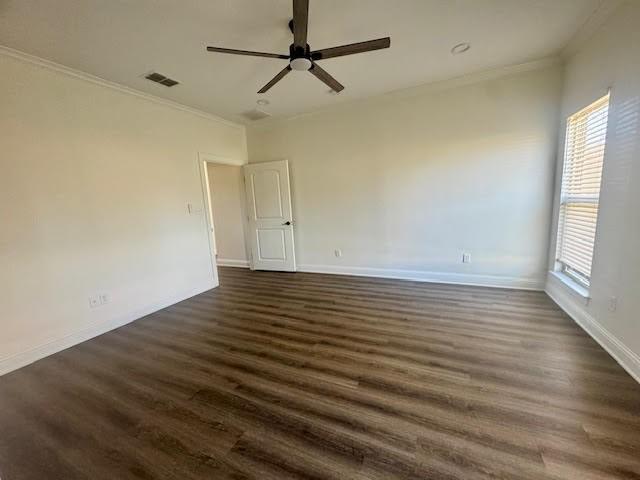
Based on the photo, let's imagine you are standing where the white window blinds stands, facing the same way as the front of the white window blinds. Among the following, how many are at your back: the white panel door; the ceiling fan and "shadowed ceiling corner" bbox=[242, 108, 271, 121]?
0

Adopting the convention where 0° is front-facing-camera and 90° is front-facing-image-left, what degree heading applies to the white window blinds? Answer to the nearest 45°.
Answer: approximately 90°

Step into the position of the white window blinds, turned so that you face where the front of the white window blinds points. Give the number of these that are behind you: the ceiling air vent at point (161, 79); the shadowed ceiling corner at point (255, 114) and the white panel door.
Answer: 0

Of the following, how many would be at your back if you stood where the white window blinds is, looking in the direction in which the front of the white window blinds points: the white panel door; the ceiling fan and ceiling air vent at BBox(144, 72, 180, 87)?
0

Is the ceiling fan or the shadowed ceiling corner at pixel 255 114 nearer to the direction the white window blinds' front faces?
the shadowed ceiling corner

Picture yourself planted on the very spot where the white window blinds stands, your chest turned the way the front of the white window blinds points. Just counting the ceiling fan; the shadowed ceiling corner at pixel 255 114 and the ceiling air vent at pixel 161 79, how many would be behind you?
0

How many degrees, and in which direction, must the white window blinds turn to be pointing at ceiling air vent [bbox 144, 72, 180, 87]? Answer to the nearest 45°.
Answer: approximately 45° to its left

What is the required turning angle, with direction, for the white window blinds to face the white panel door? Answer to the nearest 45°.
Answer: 0° — it already faces it
